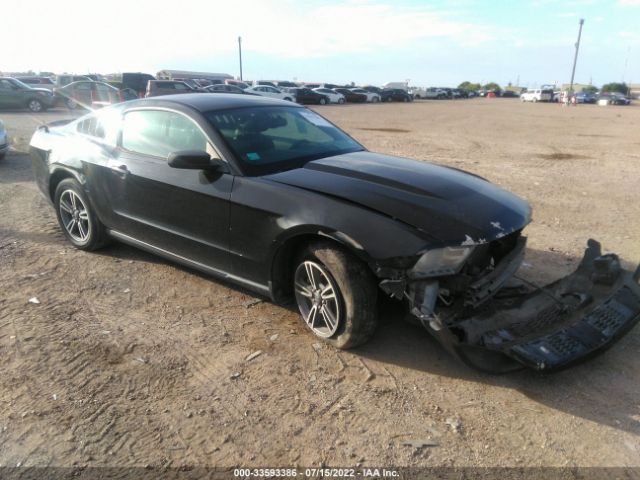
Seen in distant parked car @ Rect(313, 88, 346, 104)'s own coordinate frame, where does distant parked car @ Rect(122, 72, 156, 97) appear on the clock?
distant parked car @ Rect(122, 72, 156, 97) is roughly at 4 o'clock from distant parked car @ Rect(313, 88, 346, 104).

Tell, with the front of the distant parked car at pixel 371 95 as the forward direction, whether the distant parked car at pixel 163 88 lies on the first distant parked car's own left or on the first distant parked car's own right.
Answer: on the first distant parked car's own right

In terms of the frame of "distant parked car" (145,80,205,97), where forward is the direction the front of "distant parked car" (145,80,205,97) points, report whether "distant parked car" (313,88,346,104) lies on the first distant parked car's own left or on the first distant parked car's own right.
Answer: on the first distant parked car's own left

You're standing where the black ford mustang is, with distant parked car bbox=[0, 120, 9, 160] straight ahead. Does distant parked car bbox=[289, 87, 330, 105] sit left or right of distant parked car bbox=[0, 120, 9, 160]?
right

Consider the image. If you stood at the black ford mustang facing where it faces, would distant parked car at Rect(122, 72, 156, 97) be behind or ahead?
behind

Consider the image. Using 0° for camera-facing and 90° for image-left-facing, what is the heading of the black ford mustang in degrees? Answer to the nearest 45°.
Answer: approximately 315°

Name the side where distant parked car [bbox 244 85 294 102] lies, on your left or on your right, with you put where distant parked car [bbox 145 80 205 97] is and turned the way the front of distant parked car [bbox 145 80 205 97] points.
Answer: on your left
